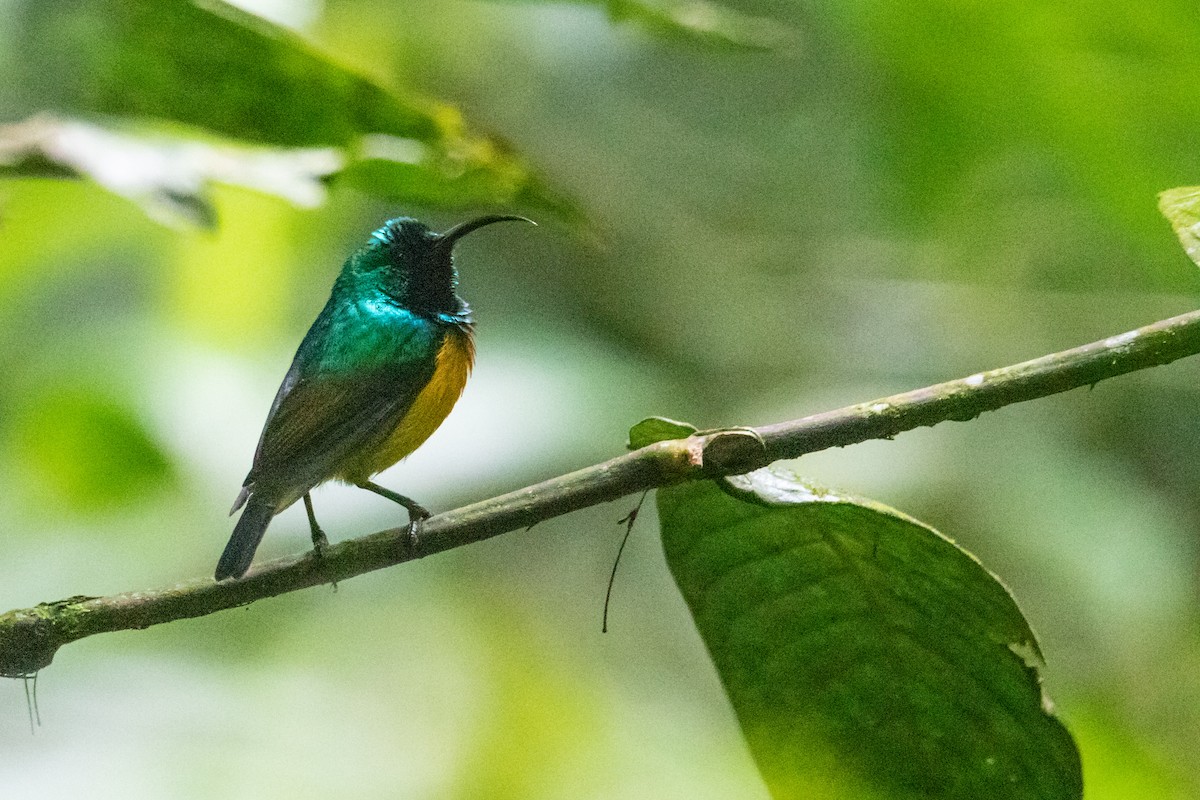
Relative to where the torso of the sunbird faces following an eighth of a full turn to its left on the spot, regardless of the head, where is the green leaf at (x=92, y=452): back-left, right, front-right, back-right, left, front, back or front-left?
left

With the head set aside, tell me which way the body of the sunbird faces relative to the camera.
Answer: to the viewer's right

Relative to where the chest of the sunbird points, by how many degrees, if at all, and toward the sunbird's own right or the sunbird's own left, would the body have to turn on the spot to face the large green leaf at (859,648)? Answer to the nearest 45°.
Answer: approximately 45° to the sunbird's own right
